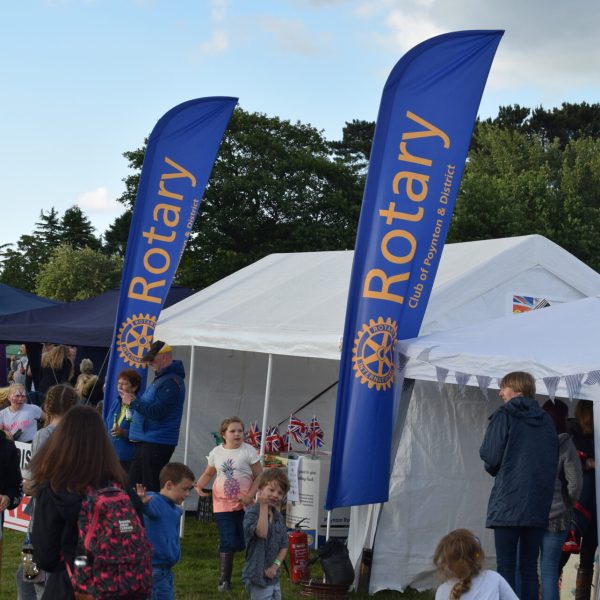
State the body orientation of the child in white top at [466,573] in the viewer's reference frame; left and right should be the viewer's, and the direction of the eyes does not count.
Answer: facing away from the viewer

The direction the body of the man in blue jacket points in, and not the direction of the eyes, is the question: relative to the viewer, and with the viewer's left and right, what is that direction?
facing to the left of the viewer

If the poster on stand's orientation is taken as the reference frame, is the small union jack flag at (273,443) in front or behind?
behind

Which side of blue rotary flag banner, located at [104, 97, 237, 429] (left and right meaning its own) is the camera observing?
front

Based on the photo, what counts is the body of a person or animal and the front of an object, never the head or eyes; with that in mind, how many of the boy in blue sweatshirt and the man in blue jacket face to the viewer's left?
1

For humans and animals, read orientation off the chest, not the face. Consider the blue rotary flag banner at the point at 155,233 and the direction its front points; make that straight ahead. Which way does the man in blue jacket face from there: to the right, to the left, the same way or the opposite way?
to the right

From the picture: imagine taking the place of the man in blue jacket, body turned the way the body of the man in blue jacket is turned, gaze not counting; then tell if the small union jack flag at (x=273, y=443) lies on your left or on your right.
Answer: on your right

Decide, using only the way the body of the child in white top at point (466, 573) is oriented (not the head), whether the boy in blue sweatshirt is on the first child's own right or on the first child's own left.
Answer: on the first child's own left

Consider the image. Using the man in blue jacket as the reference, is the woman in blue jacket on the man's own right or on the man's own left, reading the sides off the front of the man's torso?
on the man's own left

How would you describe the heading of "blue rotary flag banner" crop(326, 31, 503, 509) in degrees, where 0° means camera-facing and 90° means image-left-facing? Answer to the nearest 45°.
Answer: approximately 0°

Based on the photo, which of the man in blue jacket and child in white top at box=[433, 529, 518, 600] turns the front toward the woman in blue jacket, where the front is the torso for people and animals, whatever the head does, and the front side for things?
the child in white top

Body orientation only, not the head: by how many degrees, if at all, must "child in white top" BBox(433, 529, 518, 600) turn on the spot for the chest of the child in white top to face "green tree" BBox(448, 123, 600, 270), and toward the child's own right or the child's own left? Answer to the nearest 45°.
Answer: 0° — they already face it

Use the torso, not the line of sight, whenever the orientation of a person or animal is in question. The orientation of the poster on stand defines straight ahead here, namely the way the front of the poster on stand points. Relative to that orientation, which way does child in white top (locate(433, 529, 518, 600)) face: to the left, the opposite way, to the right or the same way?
the opposite way

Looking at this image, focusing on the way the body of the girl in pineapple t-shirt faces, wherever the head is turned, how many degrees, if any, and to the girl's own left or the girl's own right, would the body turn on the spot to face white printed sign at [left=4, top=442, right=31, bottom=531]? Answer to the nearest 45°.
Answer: approximately 135° to the girl's own right

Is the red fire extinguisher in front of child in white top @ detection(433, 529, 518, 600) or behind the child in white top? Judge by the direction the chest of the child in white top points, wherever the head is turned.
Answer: in front

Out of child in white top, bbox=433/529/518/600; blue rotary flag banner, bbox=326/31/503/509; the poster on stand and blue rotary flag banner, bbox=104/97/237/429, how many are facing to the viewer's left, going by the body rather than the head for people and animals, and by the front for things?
0

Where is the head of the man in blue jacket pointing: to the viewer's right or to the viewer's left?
to the viewer's left

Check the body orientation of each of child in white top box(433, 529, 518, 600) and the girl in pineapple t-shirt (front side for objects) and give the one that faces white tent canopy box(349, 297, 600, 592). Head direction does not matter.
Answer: the child in white top

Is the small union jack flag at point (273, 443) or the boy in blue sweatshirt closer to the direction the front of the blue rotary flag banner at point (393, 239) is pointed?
the boy in blue sweatshirt
